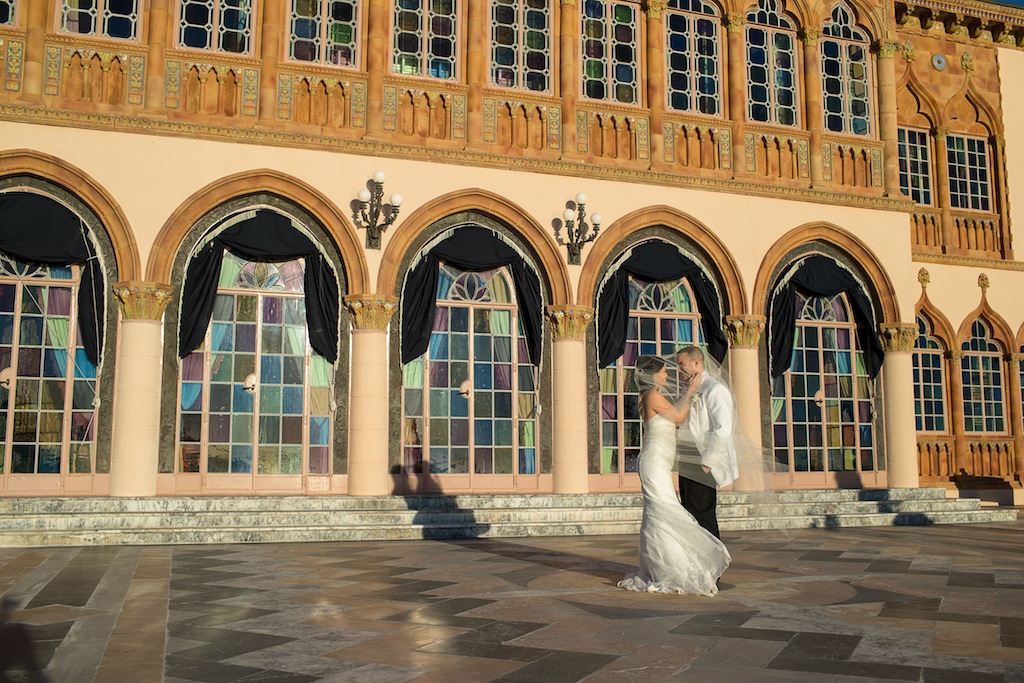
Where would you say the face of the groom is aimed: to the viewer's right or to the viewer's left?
to the viewer's left

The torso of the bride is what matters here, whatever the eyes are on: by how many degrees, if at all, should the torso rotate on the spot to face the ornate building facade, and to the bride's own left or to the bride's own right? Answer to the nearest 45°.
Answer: approximately 135° to the bride's own left

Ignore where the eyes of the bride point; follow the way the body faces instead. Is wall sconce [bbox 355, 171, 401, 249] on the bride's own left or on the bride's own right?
on the bride's own left

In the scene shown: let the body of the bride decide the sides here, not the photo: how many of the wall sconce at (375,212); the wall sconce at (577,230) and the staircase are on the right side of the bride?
0

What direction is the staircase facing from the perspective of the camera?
toward the camera

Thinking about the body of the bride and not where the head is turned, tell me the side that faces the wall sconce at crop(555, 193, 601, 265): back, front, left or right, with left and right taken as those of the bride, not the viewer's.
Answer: left

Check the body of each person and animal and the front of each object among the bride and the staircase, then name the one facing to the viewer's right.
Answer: the bride

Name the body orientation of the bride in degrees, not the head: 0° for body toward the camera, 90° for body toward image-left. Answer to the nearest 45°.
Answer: approximately 270°

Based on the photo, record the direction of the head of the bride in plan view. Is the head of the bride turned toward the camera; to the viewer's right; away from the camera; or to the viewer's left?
to the viewer's right

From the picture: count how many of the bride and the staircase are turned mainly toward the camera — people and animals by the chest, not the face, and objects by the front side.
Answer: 1

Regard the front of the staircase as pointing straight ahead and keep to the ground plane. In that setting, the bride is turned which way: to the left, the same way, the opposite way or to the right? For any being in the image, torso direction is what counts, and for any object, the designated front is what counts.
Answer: to the left
